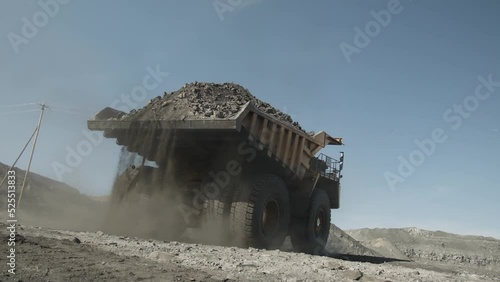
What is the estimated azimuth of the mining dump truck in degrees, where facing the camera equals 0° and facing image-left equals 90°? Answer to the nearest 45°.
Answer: approximately 225°
